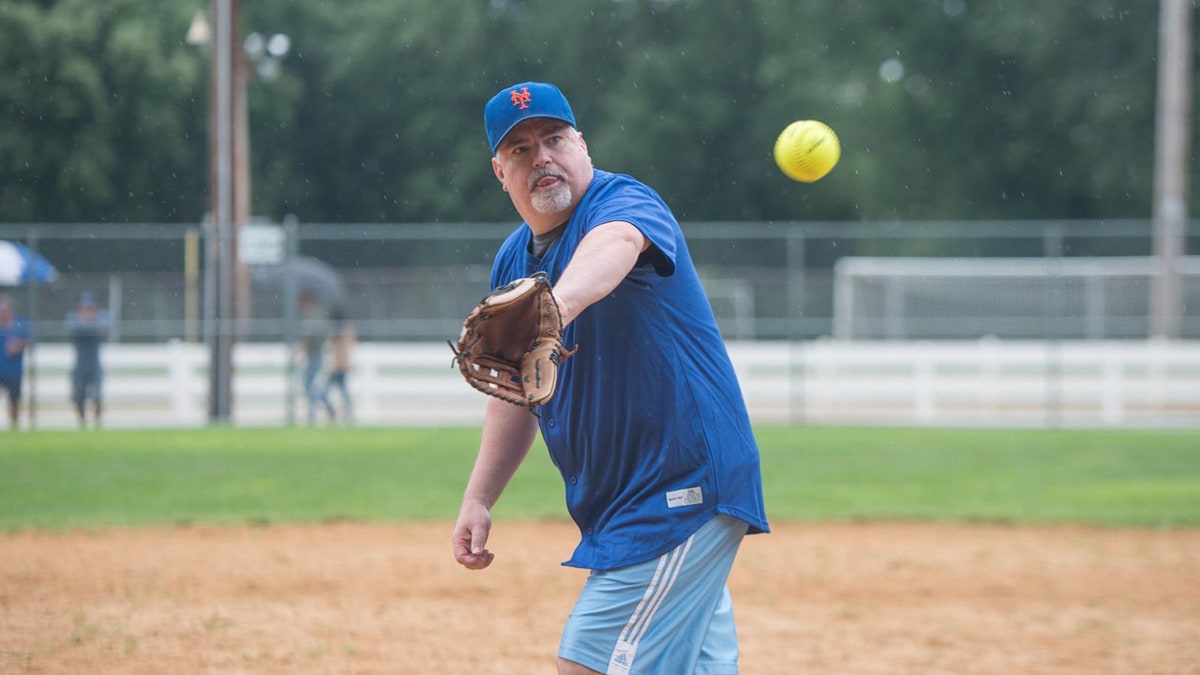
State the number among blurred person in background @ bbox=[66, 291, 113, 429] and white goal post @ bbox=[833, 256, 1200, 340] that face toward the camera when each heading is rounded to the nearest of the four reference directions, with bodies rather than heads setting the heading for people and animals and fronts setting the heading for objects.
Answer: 2

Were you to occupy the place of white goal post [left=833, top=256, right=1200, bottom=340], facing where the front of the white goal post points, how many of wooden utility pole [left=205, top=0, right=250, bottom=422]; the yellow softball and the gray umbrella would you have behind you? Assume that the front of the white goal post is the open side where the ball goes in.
0

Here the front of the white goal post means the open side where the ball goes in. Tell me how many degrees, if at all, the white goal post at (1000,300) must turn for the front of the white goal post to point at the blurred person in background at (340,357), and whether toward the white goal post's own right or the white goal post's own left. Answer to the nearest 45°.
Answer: approximately 45° to the white goal post's own right

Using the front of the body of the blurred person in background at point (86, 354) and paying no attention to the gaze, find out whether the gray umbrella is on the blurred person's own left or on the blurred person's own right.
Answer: on the blurred person's own left

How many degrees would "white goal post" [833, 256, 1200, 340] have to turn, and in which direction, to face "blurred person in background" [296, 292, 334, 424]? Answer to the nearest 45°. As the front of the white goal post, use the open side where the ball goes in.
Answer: approximately 45° to its right

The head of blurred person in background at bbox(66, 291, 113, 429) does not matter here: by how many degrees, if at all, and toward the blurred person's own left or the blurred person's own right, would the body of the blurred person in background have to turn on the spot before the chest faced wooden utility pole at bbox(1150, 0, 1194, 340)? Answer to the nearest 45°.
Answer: approximately 90° to the blurred person's own left

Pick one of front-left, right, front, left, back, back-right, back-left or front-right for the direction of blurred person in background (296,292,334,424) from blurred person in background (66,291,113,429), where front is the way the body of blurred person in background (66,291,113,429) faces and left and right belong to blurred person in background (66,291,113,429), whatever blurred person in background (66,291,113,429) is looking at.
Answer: left

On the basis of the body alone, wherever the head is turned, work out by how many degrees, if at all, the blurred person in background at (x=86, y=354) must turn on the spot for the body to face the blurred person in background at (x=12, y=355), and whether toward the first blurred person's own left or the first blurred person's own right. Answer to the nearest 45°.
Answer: approximately 90° to the first blurred person's own right

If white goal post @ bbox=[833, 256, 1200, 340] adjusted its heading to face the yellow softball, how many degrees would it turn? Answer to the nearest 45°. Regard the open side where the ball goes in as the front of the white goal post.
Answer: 0° — it already faces it

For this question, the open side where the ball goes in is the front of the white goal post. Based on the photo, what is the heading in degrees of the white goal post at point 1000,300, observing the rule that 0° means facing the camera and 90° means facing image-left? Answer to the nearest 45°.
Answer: approximately 0°

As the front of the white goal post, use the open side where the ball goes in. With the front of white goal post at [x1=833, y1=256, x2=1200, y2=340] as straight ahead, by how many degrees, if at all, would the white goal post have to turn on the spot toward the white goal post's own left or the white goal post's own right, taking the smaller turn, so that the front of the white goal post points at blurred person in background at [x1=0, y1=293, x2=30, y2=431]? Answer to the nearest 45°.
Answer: approximately 45° to the white goal post's own right

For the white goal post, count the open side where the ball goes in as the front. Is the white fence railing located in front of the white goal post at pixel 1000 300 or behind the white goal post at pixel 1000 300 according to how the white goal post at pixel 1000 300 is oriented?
in front

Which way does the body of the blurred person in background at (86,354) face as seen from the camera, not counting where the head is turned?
toward the camera

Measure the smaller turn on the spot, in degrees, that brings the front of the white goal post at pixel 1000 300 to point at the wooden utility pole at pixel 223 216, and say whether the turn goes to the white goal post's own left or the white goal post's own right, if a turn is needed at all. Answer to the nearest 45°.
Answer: approximately 45° to the white goal post's own right

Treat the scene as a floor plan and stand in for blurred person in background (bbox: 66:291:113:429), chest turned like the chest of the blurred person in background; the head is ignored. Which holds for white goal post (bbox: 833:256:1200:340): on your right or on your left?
on your left
